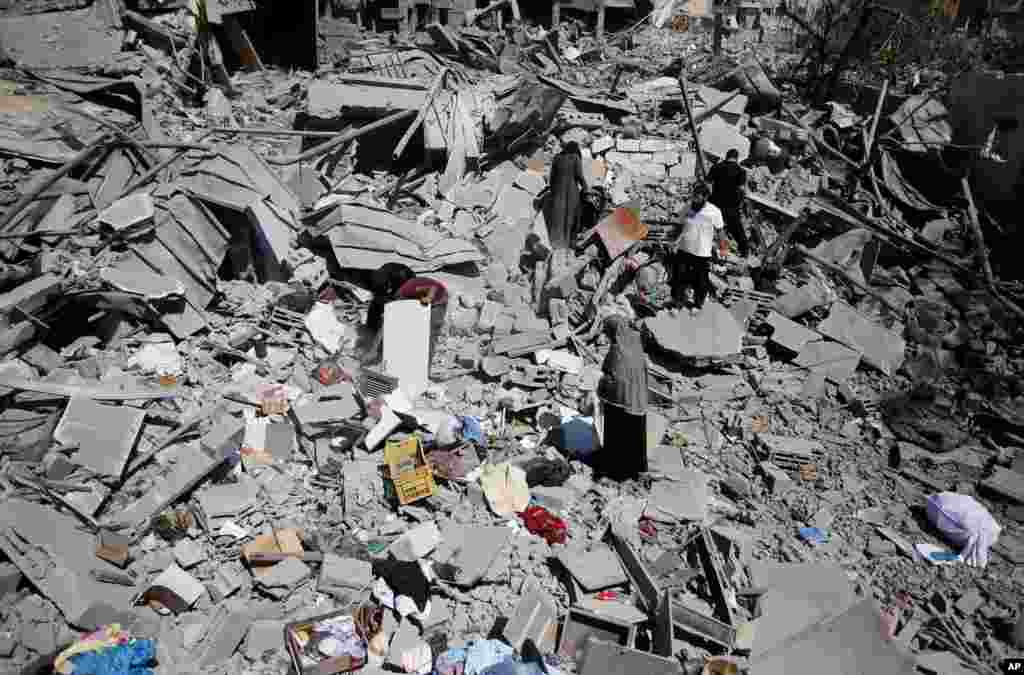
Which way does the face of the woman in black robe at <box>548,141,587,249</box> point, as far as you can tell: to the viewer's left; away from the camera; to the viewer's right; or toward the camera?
away from the camera

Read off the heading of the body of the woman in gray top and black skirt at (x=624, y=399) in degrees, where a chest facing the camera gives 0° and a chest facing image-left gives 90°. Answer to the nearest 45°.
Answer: approximately 90°

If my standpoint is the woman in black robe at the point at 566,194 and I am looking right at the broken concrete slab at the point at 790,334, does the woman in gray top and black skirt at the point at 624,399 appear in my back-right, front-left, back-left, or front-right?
front-right

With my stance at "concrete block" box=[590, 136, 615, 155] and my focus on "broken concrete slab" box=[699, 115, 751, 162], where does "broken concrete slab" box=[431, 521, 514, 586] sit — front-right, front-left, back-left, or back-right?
back-right
